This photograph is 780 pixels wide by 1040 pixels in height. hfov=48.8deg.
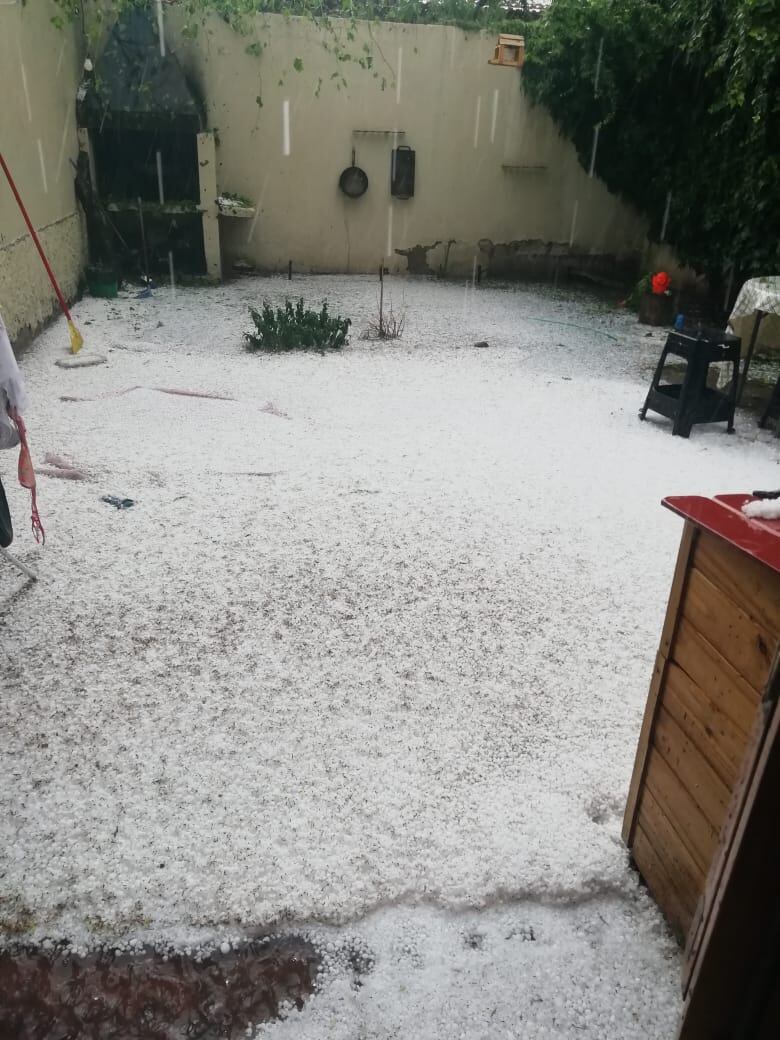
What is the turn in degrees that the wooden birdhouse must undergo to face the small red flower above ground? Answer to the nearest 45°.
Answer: approximately 45° to its left

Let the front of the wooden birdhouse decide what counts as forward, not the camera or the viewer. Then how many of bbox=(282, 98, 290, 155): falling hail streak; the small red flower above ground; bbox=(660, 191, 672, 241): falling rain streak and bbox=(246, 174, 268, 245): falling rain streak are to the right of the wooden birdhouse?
2

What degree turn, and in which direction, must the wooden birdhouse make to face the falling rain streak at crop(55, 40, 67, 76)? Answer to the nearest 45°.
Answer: approximately 45° to its right
